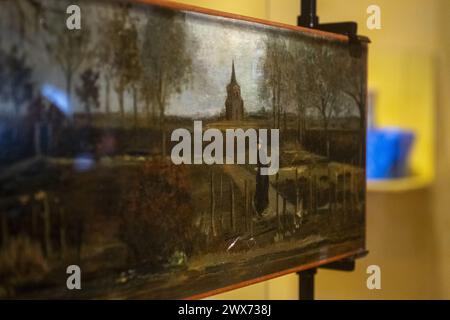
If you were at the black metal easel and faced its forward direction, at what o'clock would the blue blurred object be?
The blue blurred object is roughly at 8 o'clock from the black metal easel.

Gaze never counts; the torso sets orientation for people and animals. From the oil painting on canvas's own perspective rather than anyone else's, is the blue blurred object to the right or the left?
on its left

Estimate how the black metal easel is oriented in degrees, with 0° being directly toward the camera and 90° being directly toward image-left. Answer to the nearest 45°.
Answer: approximately 315°
